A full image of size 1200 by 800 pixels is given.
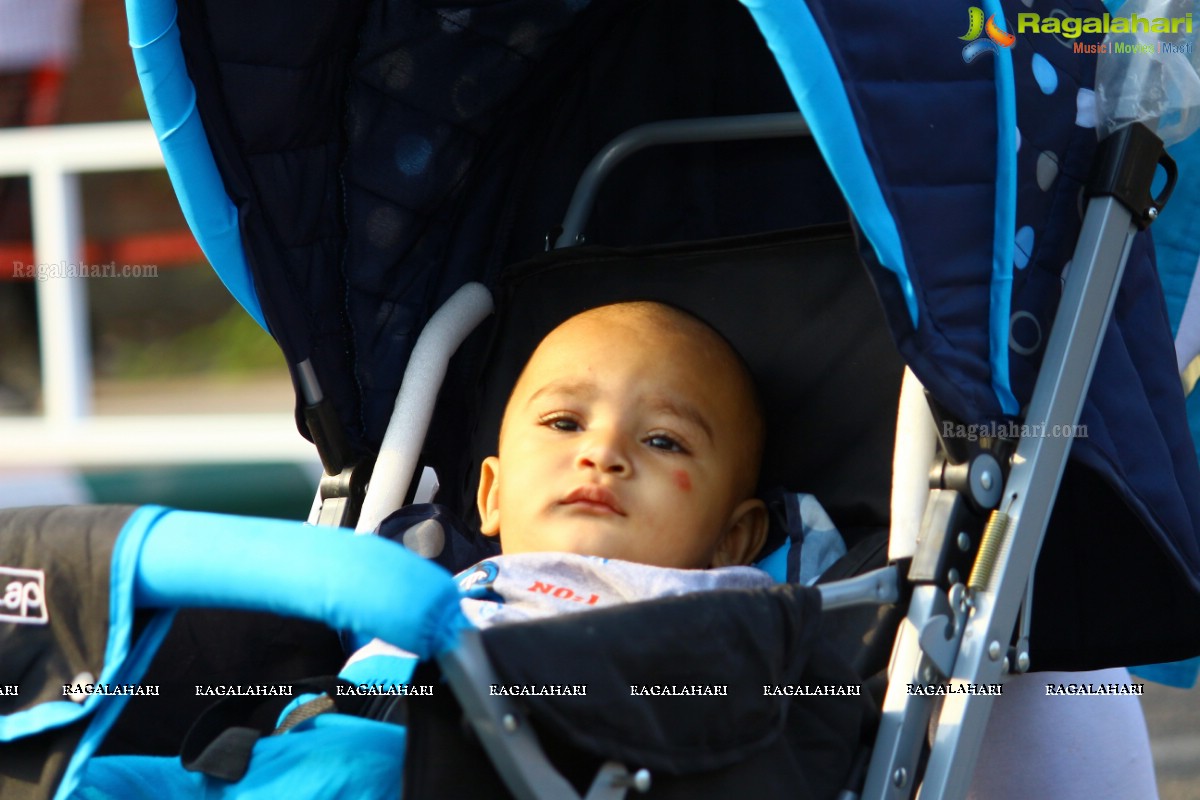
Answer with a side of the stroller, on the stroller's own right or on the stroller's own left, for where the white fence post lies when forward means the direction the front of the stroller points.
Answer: on the stroller's own right

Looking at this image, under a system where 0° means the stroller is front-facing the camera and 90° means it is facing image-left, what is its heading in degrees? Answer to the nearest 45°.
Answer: approximately 45°

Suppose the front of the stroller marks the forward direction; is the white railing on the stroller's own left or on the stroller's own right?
on the stroller's own right
